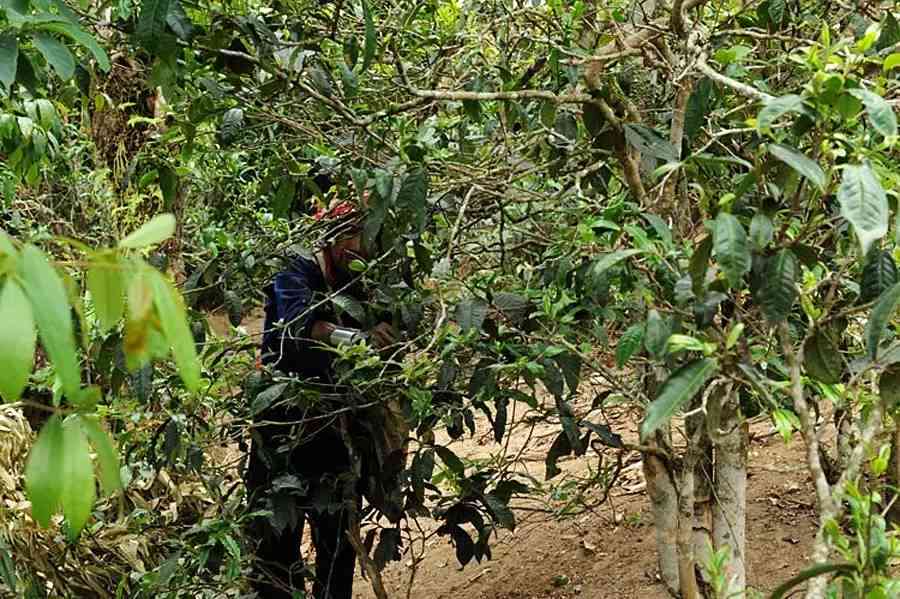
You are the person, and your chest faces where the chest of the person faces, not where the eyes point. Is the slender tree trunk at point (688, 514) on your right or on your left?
on your right

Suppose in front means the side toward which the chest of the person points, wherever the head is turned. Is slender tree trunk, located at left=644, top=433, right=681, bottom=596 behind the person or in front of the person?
in front

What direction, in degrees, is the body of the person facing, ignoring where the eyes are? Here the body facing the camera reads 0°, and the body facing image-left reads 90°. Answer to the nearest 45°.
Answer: approximately 270°

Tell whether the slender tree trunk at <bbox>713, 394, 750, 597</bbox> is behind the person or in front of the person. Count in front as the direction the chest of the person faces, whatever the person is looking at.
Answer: in front

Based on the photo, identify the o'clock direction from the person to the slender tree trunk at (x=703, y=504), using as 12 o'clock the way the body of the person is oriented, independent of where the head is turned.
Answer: The slender tree trunk is roughly at 1 o'clock from the person.

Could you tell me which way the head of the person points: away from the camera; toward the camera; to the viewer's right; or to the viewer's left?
to the viewer's right
